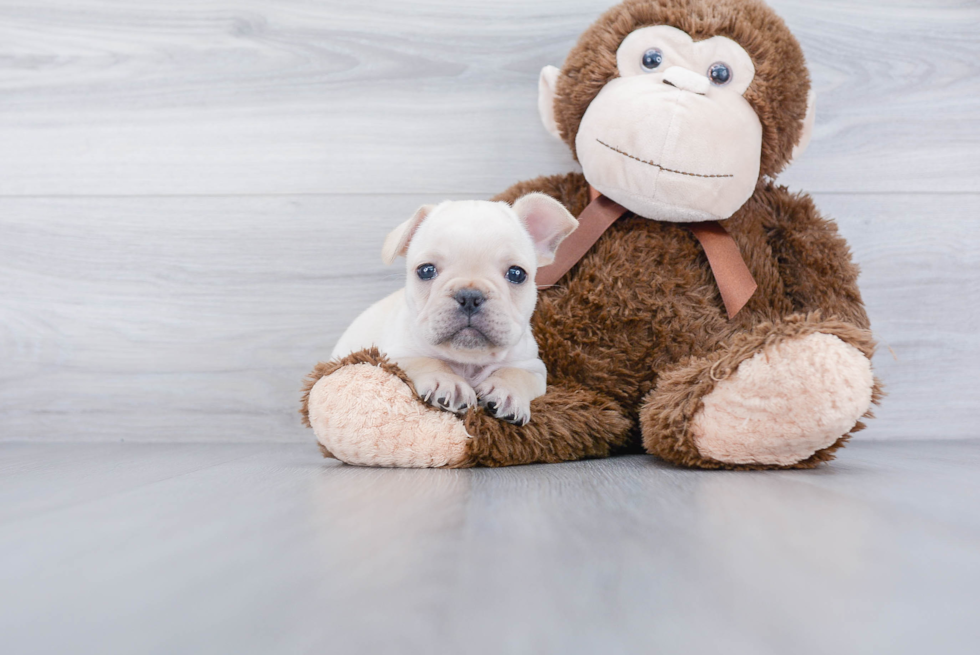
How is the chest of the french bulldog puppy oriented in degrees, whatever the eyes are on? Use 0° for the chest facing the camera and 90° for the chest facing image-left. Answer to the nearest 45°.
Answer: approximately 315°

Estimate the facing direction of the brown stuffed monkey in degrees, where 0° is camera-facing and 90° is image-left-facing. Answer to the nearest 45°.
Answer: approximately 0°
